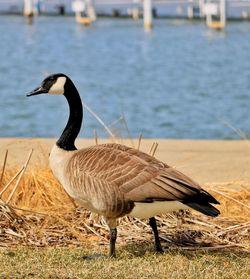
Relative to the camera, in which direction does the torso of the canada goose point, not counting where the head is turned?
to the viewer's left
